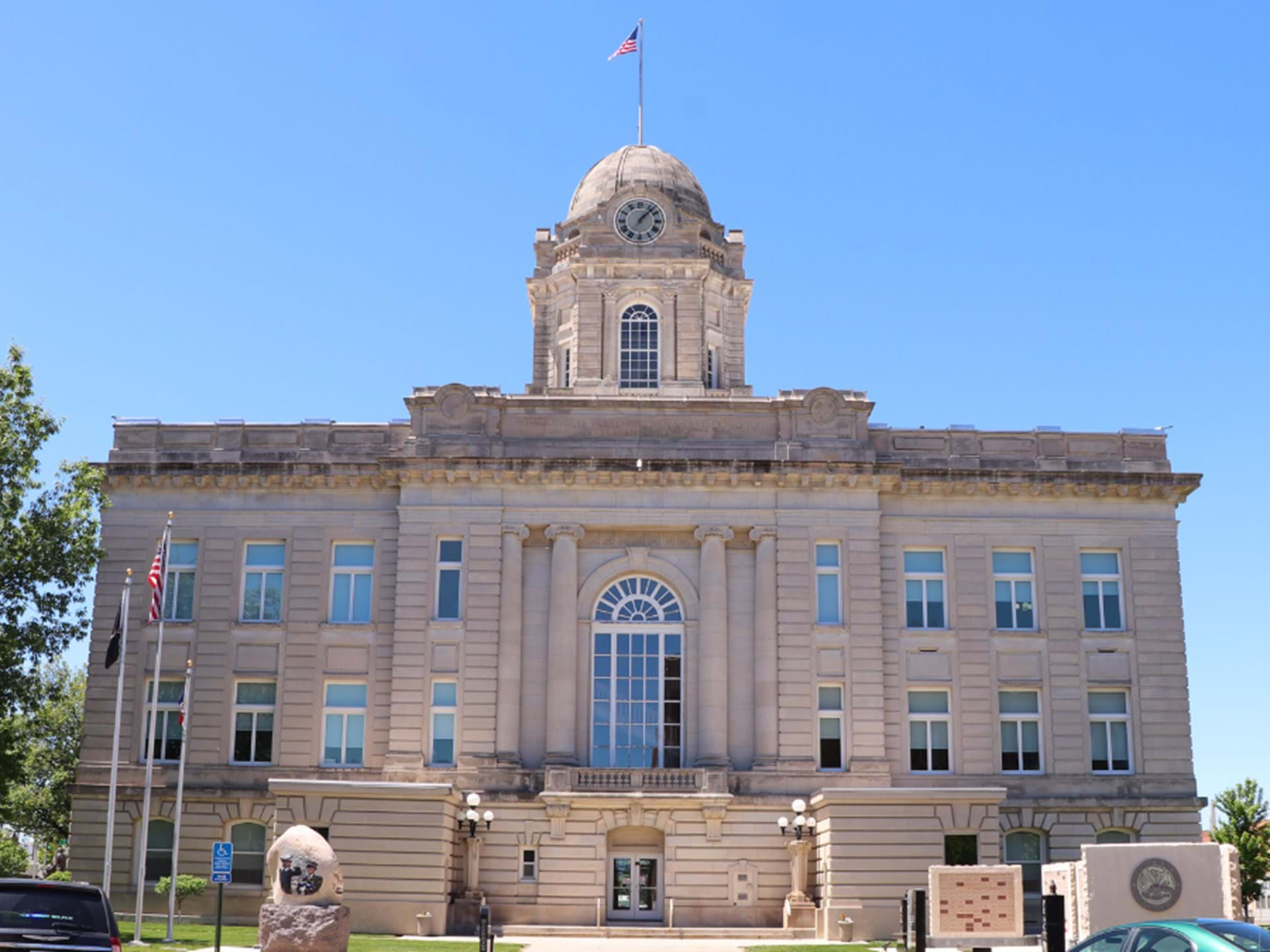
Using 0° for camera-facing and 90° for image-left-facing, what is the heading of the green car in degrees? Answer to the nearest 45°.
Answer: approximately 135°

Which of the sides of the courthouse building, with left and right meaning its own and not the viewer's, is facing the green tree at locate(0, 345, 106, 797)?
right

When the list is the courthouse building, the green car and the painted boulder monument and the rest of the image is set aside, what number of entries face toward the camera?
2

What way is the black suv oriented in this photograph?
away from the camera

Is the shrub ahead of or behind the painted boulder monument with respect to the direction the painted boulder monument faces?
behind

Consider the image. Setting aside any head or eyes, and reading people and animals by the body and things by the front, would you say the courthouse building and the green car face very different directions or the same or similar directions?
very different directions

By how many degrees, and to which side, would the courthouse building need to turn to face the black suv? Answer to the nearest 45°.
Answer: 0° — it already faces it

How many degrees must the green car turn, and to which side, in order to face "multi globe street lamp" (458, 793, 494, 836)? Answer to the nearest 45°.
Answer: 0° — it already faces it

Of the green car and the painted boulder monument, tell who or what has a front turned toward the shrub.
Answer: the green car

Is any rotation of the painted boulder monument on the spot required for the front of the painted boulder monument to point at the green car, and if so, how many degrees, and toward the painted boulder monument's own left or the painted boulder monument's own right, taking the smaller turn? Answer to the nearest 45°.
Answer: approximately 45° to the painted boulder monument's own left
